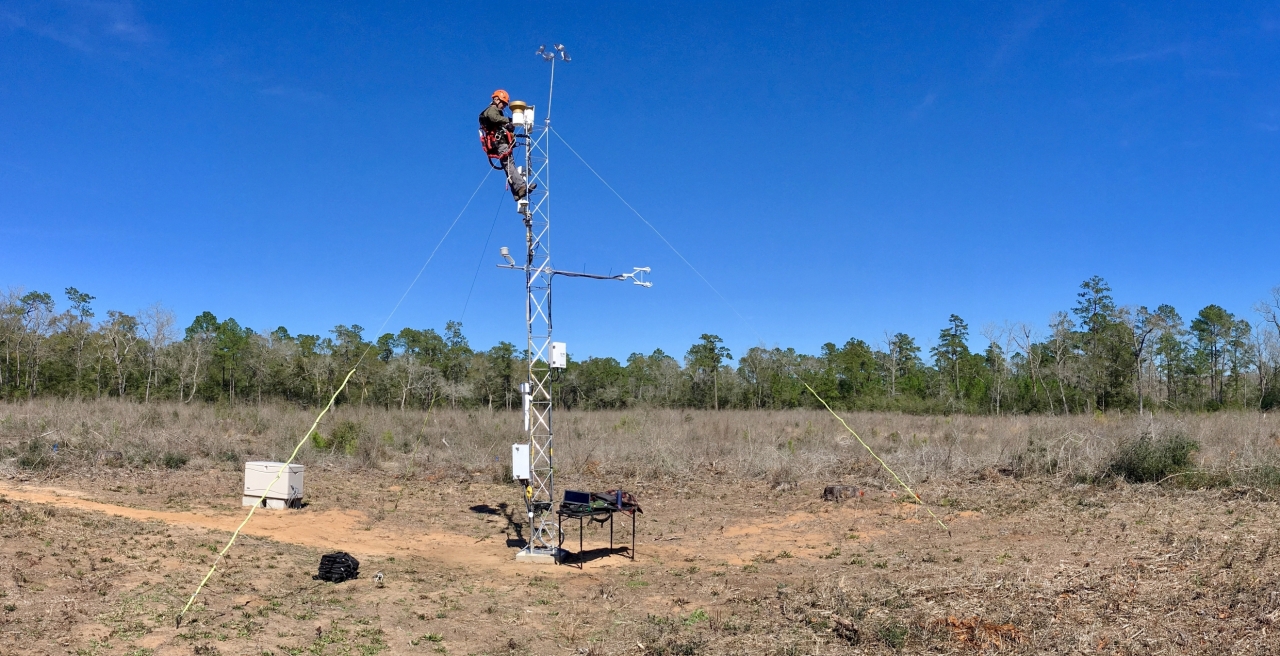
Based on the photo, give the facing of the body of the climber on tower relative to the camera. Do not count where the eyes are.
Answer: to the viewer's right

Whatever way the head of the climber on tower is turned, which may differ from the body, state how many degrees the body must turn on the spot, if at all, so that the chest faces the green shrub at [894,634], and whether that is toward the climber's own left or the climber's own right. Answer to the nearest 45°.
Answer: approximately 45° to the climber's own right

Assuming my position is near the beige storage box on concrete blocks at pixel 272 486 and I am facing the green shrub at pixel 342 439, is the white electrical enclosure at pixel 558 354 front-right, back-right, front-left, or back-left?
back-right

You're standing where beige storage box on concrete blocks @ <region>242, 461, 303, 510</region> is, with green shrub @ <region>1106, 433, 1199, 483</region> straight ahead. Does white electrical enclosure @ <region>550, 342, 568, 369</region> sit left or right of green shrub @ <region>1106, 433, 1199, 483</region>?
right

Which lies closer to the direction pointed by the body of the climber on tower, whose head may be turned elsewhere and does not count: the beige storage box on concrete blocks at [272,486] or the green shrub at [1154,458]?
the green shrub

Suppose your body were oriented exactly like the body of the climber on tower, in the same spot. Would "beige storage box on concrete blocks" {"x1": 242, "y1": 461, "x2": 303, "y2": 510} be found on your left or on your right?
on your left

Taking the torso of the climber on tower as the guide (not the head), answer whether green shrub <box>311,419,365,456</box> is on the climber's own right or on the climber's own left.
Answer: on the climber's own left

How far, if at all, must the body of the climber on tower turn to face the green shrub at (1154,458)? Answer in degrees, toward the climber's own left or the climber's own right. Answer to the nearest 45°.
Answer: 0° — they already face it
